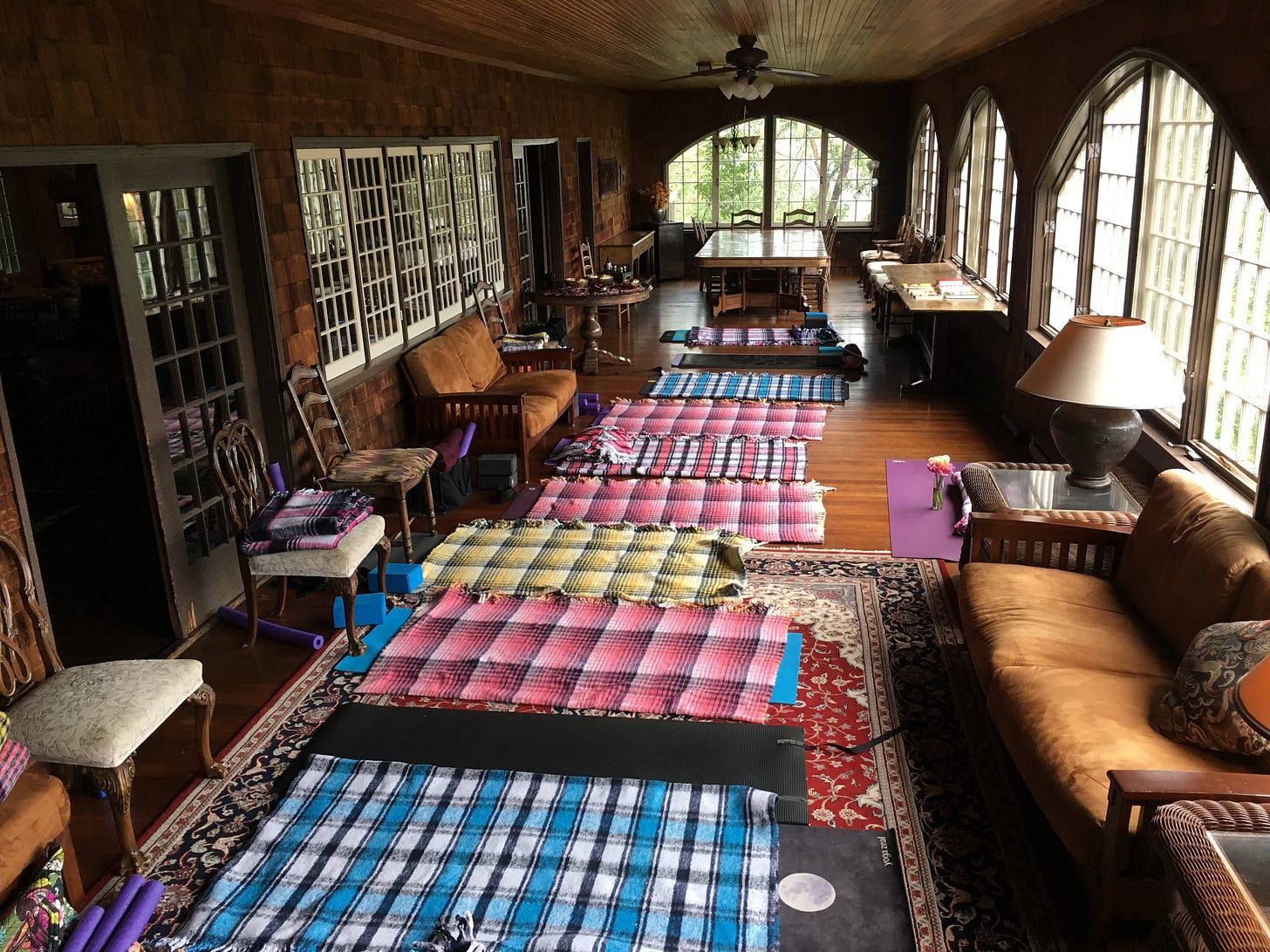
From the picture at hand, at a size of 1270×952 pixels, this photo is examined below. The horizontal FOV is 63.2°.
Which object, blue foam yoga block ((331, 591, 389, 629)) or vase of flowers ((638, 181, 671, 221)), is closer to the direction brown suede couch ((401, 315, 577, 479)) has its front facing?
the blue foam yoga block

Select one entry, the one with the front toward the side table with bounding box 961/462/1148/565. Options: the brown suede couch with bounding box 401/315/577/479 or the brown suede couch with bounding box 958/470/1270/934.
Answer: the brown suede couch with bounding box 401/315/577/479

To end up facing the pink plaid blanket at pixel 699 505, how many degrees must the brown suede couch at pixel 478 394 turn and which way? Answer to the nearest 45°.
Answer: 0° — it already faces it

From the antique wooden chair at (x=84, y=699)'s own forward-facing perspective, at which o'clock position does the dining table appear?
The dining table is roughly at 9 o'clock from the antique wooden chair.

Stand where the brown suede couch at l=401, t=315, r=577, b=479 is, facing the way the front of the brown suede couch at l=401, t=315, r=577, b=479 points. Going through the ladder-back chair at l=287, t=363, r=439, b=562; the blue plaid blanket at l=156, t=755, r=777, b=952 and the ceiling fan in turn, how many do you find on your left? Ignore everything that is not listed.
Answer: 1

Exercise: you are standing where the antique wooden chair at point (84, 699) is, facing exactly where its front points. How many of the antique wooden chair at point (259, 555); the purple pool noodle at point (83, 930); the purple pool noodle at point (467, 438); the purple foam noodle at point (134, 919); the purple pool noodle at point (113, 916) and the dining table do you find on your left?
3

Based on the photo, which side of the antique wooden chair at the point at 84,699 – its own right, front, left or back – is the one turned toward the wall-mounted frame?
left

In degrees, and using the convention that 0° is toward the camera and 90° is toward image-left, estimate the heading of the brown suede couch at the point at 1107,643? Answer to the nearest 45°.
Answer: approximately 45°

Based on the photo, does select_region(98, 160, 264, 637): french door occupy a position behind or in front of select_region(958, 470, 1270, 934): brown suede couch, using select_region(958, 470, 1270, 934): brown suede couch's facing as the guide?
in front

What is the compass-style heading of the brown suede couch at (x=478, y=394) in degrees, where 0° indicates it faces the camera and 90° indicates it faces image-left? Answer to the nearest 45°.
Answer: approximately 315°

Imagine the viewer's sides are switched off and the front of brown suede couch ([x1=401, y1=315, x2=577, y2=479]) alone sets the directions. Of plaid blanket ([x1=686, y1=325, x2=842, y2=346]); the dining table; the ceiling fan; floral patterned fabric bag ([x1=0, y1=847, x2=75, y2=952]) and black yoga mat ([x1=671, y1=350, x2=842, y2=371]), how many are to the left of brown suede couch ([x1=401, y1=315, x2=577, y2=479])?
4

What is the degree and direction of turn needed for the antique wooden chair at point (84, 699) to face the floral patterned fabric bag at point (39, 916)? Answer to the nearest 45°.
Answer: approximately 45° to its right

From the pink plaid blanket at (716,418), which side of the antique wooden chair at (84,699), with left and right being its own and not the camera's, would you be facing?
left

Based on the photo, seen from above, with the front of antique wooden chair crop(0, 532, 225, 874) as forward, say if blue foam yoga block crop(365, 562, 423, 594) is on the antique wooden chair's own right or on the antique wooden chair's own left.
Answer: on the antique wooden chair's own left
